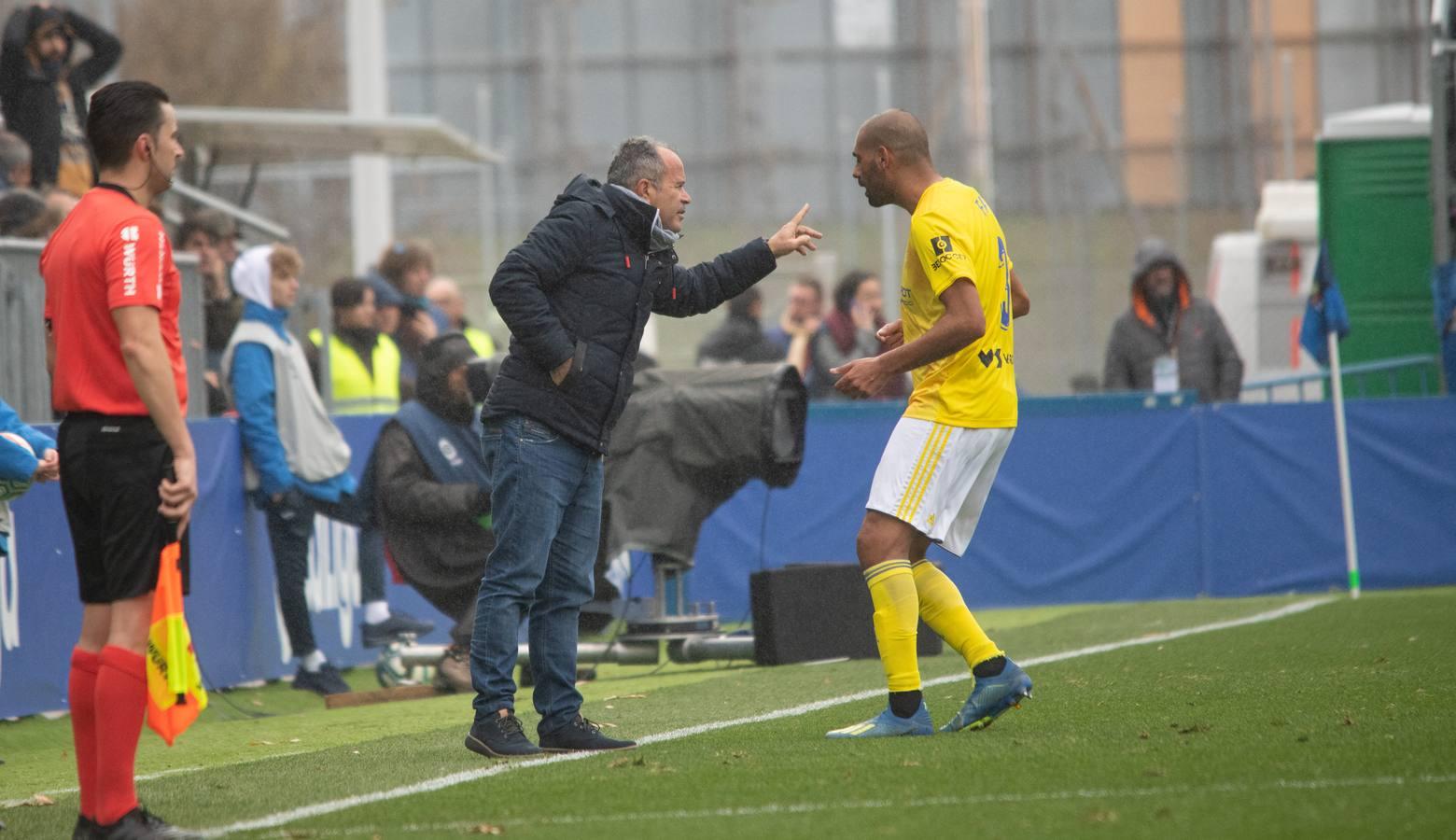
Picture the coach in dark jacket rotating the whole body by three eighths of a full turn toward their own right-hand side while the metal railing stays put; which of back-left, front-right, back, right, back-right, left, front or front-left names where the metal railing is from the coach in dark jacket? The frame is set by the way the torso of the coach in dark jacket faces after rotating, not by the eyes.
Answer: back

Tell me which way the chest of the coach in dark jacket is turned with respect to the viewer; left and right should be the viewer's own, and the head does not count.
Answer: facing to the right of the viewer

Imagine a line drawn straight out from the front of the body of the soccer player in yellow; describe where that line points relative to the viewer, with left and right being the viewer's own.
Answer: facing to the left of the viewer

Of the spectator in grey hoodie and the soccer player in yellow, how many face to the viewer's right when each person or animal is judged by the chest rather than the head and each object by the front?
0

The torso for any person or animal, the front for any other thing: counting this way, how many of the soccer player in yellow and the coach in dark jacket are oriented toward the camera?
0

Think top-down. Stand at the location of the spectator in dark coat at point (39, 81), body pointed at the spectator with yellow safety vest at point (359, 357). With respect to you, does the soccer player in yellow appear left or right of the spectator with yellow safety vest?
right

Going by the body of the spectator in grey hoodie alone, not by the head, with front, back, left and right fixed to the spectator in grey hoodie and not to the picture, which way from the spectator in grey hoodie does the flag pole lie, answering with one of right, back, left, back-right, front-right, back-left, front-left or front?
front-left

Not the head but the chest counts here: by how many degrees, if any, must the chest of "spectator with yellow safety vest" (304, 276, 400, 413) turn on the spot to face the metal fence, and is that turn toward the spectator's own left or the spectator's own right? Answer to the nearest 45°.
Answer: approximately 90° to the spectator's own right

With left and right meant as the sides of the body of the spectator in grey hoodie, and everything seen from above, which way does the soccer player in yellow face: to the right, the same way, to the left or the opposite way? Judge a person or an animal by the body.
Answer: to the right

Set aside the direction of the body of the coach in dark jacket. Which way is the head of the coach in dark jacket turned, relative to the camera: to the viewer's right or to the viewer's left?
to the viewer's right
